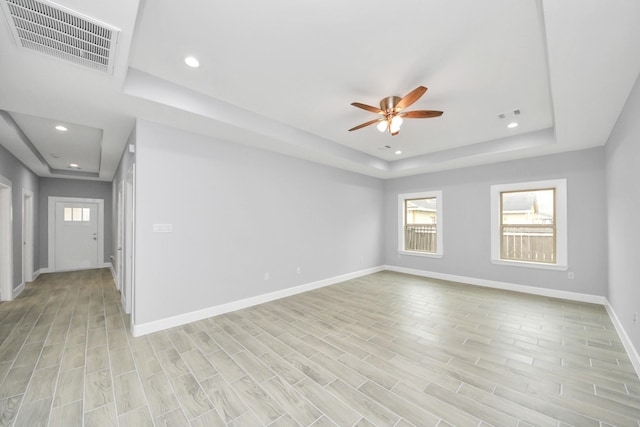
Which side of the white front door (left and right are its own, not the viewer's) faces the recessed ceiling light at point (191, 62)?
front

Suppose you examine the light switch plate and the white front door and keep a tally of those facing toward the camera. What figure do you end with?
2

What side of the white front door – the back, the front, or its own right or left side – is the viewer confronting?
front

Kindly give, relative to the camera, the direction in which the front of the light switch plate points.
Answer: facing the viewer

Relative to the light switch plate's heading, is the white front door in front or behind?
behind

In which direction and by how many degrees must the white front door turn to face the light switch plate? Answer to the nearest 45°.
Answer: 0° — it already faces it
